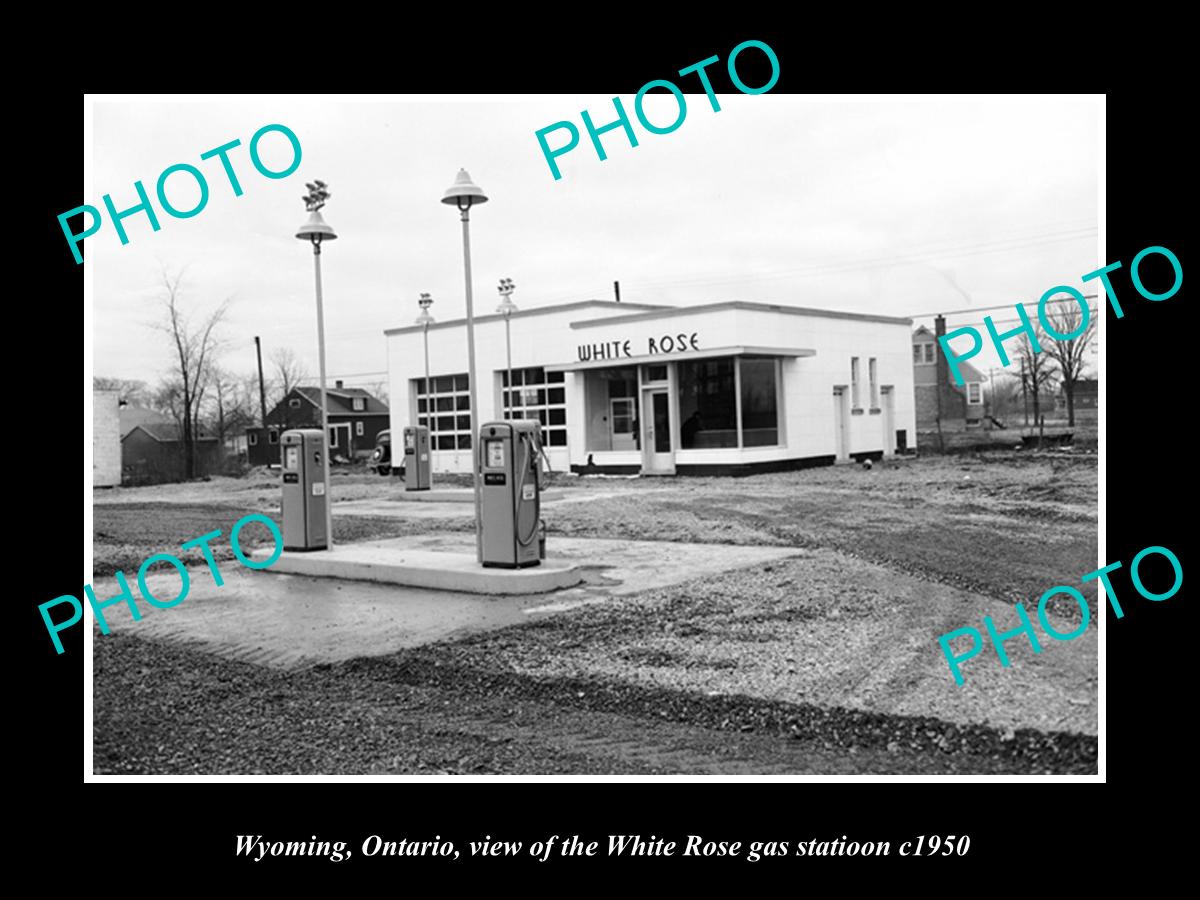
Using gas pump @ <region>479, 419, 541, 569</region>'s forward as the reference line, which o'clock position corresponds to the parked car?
The parked car is roughly at 4 o'clock from the gas pump.

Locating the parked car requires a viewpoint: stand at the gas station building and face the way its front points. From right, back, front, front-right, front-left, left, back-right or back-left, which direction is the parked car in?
right

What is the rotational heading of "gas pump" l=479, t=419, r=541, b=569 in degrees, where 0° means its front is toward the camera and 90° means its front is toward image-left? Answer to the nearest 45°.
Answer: approximately 45°

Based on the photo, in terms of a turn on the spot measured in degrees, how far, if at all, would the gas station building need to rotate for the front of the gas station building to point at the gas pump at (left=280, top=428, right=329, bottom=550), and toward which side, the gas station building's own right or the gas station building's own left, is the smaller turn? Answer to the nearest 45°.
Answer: approximately 45° to the gas station building's own left

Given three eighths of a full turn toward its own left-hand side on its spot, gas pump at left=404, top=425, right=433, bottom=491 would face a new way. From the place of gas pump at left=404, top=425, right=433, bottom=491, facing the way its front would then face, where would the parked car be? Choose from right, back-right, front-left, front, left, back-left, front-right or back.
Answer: left

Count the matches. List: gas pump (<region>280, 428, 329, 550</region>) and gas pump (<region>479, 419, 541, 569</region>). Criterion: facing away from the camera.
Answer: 0

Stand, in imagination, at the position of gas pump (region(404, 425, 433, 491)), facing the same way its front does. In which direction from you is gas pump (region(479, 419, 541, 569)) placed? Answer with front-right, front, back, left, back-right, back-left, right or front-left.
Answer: front-left

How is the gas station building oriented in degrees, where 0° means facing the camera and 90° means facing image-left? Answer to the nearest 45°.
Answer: approximately 45°

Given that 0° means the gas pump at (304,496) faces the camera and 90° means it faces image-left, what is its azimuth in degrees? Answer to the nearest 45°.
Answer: approximately 45°
